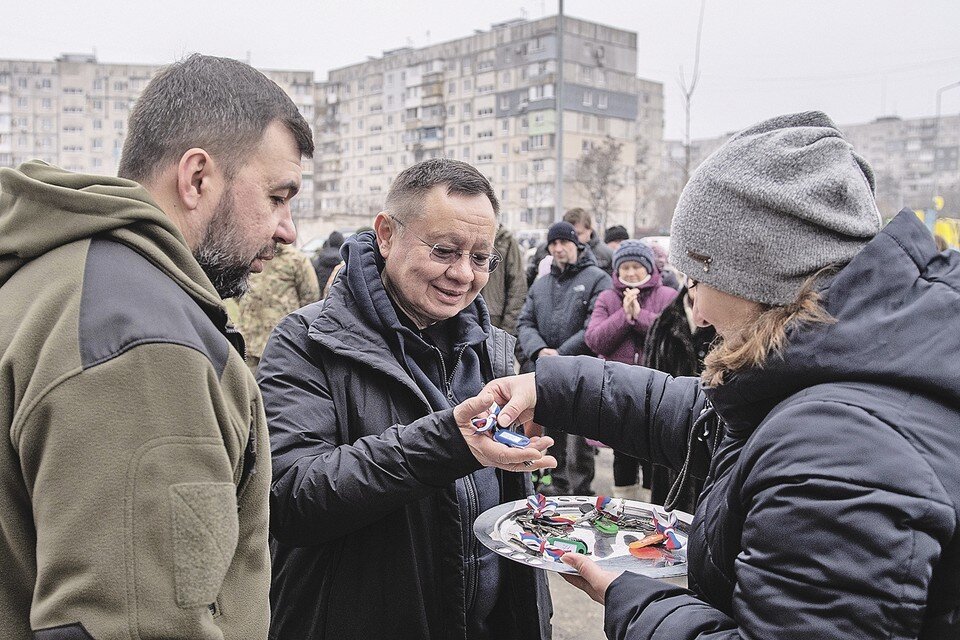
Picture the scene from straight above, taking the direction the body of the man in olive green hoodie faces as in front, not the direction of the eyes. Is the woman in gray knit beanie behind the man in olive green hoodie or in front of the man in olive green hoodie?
in front

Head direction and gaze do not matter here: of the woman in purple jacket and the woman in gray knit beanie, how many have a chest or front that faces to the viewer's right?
0

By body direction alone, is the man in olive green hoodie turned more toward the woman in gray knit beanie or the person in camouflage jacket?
the woman in gray knit beanie

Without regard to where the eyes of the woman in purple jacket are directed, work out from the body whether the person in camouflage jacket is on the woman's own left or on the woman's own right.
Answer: on the woman's own right

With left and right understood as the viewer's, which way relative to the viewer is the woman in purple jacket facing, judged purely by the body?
facing the viewer

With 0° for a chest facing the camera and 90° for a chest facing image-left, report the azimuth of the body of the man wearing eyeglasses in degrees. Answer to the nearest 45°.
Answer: approximately 315°

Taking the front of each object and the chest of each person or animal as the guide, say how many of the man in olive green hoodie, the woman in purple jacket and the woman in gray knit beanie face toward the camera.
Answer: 1

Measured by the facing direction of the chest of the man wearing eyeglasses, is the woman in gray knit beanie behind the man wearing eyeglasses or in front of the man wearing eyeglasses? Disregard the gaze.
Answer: in front

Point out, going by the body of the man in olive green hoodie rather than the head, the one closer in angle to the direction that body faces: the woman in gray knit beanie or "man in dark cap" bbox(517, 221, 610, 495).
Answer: the woman in gray knit beanie

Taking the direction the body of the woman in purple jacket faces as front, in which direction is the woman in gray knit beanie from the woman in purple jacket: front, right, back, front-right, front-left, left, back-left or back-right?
front

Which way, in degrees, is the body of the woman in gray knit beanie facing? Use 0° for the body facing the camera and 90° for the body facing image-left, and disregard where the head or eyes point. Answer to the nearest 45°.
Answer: approximately 90°

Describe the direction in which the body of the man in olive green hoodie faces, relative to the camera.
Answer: to the viewer's right

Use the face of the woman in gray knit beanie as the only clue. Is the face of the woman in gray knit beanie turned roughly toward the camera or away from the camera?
away from the camera
